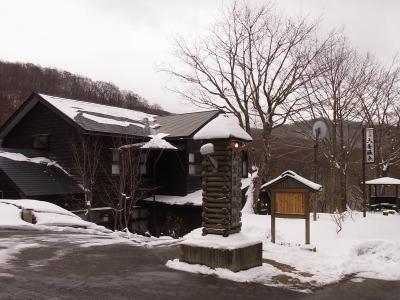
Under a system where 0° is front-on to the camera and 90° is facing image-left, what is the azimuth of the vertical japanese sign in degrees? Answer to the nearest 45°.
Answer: approximately 0°

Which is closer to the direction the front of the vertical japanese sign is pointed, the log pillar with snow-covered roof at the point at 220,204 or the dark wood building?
the log pillar with snow-covered roof

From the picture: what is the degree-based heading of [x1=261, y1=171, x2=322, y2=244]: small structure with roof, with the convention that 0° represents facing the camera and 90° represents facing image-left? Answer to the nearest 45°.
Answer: approximately 0°

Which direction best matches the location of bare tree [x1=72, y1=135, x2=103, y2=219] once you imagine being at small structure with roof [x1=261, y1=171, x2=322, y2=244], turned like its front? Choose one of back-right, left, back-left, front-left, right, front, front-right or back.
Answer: back-right

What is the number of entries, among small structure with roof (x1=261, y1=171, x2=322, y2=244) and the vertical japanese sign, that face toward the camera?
2

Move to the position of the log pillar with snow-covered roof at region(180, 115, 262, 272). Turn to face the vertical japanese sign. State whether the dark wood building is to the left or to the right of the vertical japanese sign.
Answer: left

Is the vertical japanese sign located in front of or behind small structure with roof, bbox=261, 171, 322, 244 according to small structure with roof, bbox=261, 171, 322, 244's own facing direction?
behind

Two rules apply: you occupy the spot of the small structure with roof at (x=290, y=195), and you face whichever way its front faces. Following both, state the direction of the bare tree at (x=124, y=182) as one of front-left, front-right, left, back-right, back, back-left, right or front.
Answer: back-right
